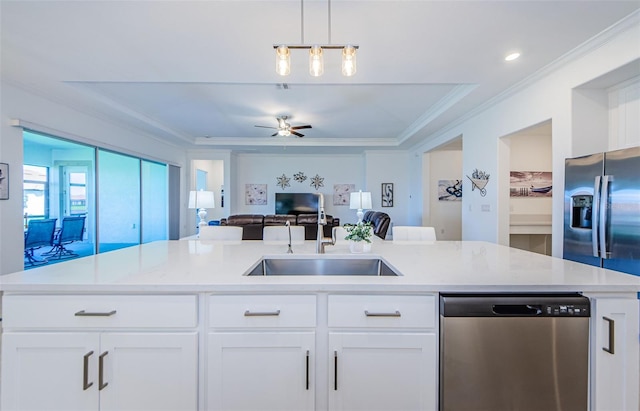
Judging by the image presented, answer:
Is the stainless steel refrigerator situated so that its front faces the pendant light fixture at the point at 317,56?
yes

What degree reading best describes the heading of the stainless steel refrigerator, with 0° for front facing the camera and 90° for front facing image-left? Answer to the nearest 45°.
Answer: approximately 45°

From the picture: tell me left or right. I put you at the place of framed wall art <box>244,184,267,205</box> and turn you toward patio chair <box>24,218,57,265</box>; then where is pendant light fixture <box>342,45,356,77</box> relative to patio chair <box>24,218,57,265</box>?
left

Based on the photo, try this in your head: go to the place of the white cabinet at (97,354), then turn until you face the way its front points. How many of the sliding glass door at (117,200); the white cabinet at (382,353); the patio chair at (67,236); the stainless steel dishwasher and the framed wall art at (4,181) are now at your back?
3

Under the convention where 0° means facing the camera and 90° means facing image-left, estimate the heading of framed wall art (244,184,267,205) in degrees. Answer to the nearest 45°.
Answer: approximately 0°

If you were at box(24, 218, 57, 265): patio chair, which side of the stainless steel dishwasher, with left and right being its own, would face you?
right
